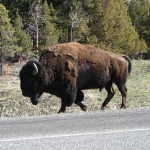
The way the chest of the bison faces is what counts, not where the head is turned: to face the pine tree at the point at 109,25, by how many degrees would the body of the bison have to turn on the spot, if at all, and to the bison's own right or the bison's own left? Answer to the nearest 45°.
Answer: approximately 90° to the bison's own right

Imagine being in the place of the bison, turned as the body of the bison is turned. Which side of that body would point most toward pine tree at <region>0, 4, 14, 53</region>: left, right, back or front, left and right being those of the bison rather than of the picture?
right

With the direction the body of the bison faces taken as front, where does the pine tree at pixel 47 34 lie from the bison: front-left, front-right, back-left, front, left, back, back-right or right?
right

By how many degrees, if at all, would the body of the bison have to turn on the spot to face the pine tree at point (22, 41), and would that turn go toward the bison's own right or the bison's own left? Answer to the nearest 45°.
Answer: approximately 90° to the bison's own right

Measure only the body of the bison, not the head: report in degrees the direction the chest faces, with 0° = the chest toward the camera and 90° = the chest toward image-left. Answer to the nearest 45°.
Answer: approximately 90°
